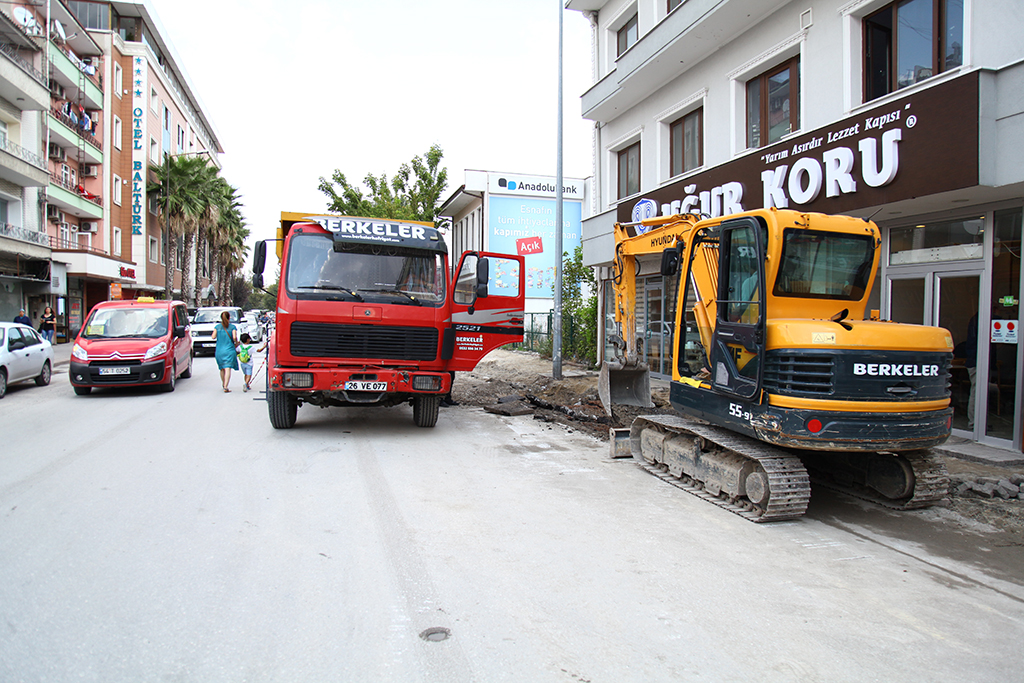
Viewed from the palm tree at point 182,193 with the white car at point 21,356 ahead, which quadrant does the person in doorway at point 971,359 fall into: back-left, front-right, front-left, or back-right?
front-left

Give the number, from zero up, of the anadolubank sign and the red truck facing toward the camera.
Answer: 2

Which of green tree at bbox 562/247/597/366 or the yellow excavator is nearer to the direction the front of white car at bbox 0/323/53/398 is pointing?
the yellow excavator

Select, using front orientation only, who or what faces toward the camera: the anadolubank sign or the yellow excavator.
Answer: the anadolubank sign

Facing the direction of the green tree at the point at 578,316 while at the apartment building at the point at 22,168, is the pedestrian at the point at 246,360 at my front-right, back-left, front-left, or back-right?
front-right

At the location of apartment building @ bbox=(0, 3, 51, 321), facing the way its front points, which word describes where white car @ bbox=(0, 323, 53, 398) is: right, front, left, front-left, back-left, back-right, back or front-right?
front-right

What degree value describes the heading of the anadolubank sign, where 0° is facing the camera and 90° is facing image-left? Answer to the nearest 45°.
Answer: approximately 0°

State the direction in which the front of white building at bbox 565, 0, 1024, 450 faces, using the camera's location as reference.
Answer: facing the viewer and to the left of the viewer

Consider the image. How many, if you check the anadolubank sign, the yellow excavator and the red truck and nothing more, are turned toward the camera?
2

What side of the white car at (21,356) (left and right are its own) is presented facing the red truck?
left

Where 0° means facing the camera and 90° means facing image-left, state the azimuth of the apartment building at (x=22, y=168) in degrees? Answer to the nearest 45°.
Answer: approximately 315°

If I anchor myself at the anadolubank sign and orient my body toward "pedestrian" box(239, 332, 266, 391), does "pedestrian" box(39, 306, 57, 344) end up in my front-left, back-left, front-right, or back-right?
front-right

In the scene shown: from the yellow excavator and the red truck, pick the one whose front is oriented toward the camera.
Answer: the red truck

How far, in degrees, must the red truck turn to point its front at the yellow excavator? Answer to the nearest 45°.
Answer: approximately 45° to its left

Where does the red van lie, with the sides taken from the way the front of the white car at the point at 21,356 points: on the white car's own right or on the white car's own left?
on the white car's own left

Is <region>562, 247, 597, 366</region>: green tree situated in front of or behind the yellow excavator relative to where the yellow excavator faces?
in front
